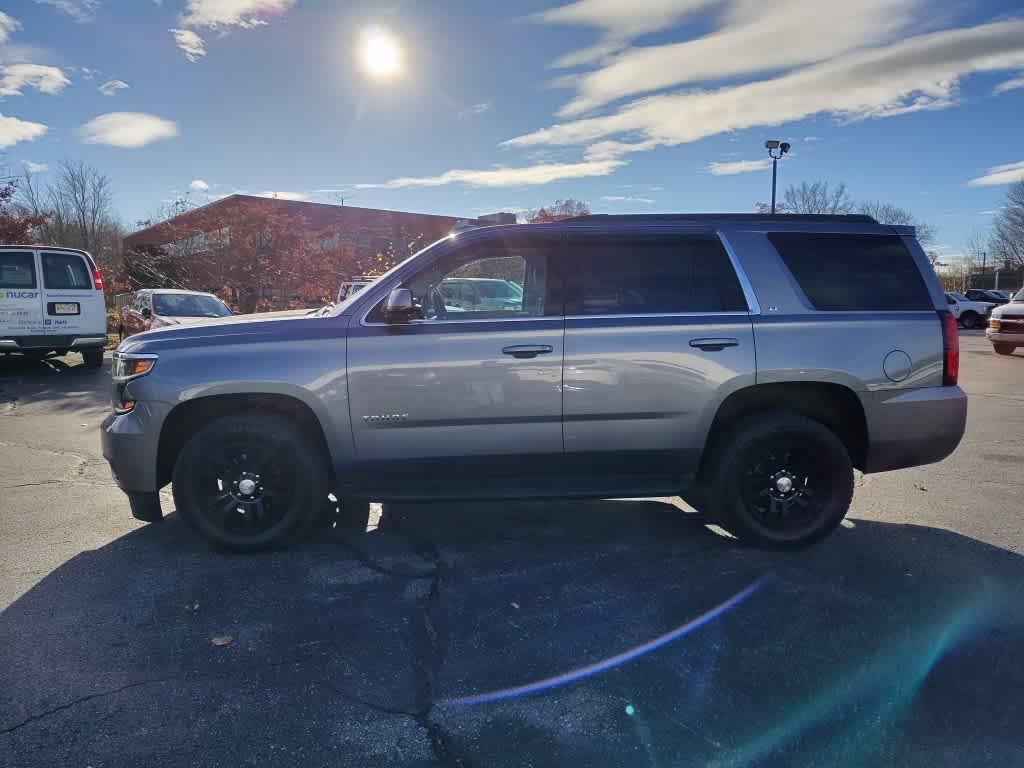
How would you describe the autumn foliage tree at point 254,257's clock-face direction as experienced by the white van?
The autumn foliage tree is roughly at 1 o'clock from the white van.

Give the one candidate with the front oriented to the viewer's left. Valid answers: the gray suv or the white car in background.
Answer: the gray suv

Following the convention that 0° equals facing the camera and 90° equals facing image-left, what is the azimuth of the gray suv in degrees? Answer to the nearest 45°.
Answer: approximately 90°

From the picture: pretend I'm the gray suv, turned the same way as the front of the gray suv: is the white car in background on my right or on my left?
on my right

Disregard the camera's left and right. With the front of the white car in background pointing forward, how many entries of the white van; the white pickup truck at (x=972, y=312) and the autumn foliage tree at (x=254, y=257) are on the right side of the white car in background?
1

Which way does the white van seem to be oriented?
away from the camera

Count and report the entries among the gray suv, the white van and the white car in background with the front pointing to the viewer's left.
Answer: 1

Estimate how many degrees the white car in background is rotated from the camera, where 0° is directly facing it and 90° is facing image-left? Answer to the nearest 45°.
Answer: approximately 315°

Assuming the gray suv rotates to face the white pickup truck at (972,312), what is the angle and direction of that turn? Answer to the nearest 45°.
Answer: approximately 135° to its right

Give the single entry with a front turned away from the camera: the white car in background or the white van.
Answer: the white van

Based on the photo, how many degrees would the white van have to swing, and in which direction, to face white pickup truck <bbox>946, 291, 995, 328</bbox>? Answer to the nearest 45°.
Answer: approximately 90° to its right
